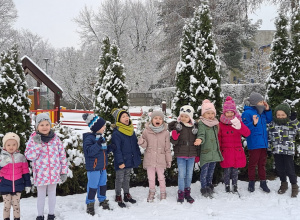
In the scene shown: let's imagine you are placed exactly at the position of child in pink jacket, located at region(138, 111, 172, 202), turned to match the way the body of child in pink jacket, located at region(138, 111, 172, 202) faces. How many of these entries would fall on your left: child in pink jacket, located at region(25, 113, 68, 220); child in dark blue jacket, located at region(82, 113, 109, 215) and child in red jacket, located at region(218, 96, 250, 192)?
1

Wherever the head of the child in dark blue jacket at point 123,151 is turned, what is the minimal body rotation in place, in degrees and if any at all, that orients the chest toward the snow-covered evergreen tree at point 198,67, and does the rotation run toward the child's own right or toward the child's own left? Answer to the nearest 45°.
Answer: approximately 90° to the child's own left

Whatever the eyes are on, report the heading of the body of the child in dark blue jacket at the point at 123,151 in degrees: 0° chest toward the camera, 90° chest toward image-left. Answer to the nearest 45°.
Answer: approximately 315°

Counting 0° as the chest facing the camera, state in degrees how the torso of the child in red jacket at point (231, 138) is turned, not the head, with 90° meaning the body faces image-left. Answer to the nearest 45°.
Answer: approximately 0°

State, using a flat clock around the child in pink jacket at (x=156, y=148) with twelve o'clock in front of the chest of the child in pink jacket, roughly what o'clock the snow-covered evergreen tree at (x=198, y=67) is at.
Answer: The snow-covered evergreen tree is roughly at 7 o'clock from the child in pink jacket.

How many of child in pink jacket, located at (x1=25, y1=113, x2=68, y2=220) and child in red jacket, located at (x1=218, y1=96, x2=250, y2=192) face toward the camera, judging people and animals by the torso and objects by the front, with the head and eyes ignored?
2
